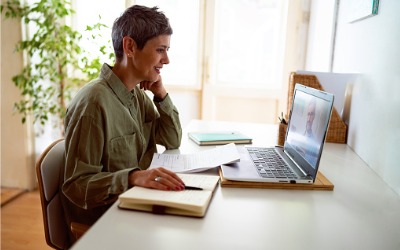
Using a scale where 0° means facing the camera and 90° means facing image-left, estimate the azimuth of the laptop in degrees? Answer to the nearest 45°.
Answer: approximately 90°

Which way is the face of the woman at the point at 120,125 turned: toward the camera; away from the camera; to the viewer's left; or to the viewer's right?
to the viewer's right

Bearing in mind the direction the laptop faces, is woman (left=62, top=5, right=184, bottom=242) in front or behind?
in front

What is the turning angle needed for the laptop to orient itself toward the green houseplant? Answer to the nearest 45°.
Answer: approximately 45° to its right

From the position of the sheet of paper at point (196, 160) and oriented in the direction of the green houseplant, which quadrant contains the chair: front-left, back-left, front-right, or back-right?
front-left

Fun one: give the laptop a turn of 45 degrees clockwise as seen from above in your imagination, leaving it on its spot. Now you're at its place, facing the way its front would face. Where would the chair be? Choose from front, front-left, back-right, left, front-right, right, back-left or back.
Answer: front-left
